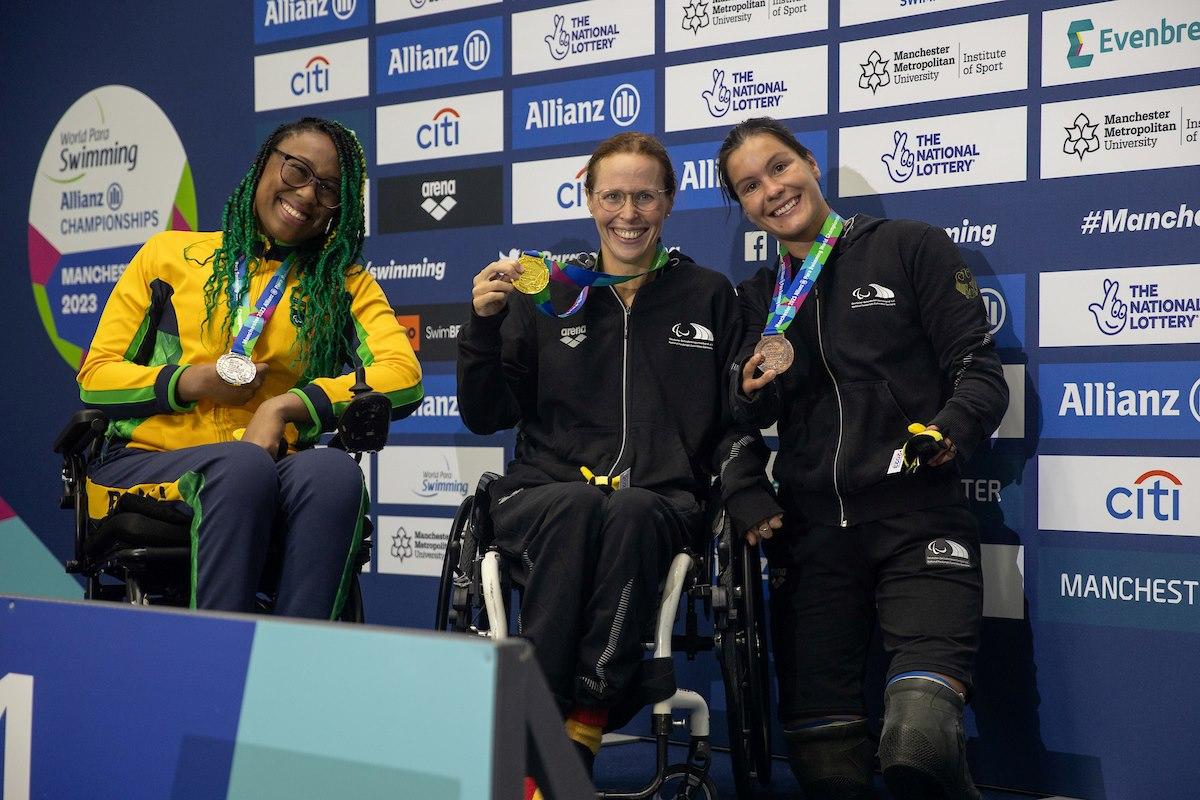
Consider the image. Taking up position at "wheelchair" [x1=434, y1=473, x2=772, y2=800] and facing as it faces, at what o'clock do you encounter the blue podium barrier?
The blue podium barrier is roughly at 1 o'clock from the wheelchair.

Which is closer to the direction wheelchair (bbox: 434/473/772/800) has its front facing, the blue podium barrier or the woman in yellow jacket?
the blue podium barrier

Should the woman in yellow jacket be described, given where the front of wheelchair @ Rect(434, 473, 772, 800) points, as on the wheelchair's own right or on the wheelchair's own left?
on the wheelchair's own right

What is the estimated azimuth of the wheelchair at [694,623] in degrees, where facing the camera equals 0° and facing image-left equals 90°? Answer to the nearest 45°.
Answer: approximately 0°
